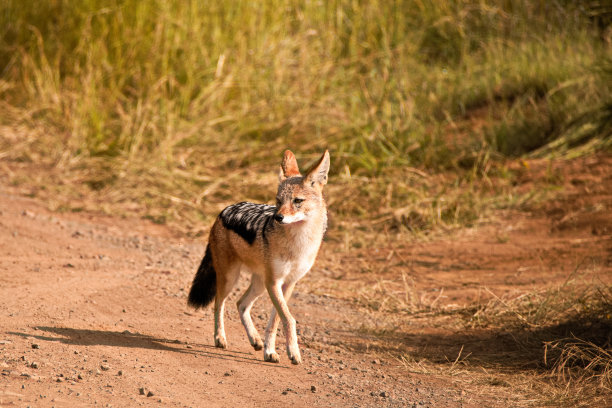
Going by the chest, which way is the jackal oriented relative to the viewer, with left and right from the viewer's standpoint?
facing the viewer and to the right of the viewer
